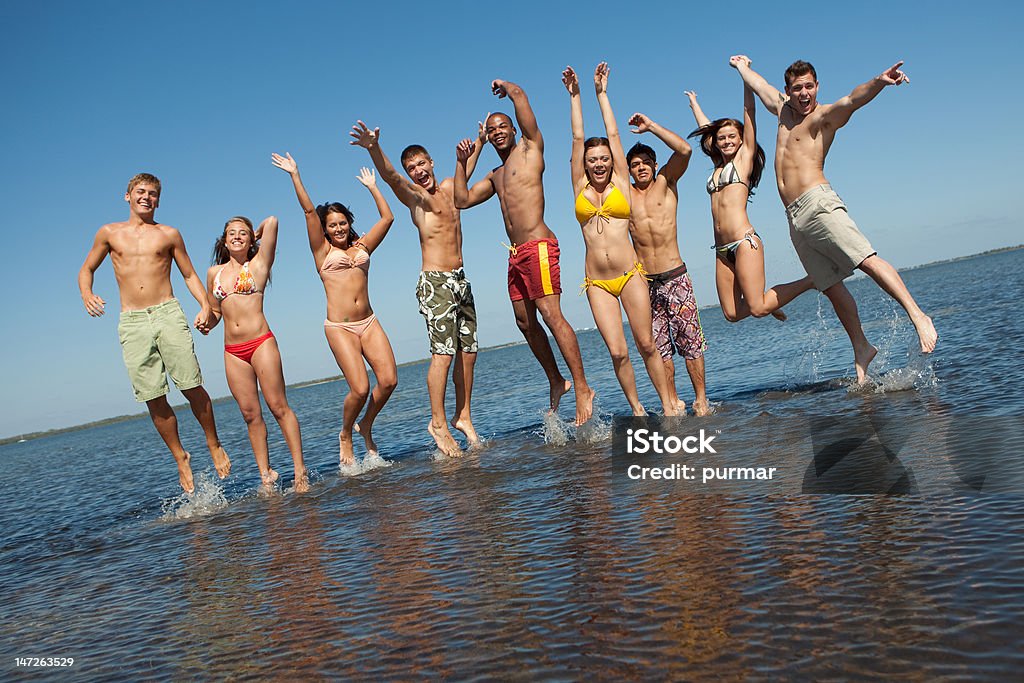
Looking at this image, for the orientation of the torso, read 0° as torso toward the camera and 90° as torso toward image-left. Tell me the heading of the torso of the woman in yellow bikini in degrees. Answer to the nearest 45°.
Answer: approximately 0°

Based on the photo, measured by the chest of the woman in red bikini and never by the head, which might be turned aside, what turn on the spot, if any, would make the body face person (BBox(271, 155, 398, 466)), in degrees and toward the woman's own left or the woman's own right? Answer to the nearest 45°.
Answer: approximately 90° to the woman's own left

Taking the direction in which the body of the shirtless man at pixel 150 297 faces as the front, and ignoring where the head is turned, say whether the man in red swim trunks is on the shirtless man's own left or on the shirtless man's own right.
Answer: on the shirtless man's own left

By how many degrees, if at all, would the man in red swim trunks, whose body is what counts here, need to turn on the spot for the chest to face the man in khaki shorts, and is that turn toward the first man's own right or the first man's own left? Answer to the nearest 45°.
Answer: approximately 135° to the first man's own left

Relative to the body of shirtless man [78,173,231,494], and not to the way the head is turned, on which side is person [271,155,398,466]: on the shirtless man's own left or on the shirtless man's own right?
on the shirtless man's own left

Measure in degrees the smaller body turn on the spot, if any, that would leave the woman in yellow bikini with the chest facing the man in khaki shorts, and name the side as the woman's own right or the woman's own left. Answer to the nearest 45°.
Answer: approximately 90° to the woman's own left

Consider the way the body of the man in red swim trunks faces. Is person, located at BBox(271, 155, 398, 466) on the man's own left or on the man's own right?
on the man's own right
